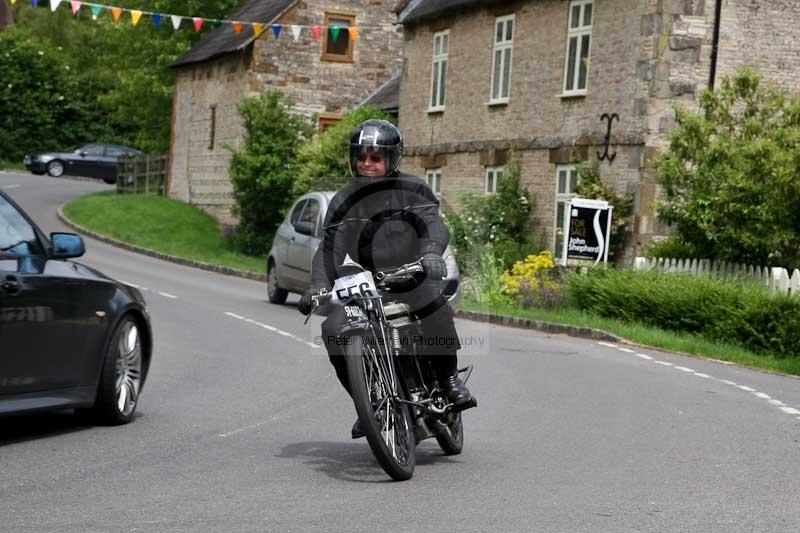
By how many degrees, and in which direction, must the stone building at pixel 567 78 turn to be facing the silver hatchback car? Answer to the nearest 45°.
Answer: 0° — it already faces it

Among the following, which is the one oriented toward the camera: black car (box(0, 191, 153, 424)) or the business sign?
the business sign

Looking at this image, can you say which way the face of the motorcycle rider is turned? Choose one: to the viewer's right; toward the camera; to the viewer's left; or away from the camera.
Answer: toward the camera

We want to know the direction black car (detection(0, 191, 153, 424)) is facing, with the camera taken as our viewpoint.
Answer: facing away from the viewer and to the right of the viewer

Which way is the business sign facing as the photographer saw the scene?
facing the viewer

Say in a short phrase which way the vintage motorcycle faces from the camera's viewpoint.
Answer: facing the viewer and to the left of the viewer

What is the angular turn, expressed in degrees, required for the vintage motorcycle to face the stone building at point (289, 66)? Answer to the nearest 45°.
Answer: approximately 135° to its right

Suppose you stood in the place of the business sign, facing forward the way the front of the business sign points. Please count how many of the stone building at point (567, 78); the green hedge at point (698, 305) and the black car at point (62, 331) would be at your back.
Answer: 1

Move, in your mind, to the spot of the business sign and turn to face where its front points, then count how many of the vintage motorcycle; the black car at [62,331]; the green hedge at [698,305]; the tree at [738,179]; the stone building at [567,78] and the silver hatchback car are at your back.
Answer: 1

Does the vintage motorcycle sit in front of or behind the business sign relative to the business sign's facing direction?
in front
